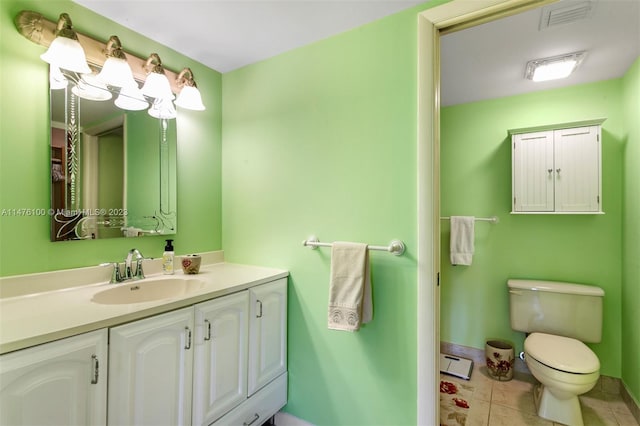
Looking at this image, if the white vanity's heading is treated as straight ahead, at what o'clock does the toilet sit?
The toilet is roughly at 11 o'clock from the white vanity.

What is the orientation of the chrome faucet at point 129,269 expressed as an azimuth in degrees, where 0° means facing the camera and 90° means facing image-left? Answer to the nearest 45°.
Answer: approximately 315°

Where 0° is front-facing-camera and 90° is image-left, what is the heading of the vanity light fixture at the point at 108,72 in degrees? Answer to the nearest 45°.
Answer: approximately 315°
